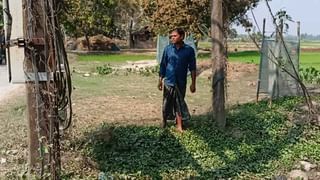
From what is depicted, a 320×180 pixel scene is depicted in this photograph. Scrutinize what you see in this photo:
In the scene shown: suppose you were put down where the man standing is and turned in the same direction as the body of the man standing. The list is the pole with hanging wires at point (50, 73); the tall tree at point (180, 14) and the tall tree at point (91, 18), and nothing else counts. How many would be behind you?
2

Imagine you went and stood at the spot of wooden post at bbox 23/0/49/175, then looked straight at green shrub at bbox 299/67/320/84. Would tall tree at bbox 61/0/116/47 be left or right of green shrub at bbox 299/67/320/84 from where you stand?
left

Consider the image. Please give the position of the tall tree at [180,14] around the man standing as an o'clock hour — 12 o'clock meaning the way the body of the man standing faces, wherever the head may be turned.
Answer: The tall tree is roughly at 6 o'clock from the man standing.

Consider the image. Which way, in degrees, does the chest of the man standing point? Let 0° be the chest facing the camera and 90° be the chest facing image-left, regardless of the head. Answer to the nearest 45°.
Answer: approximately 0°

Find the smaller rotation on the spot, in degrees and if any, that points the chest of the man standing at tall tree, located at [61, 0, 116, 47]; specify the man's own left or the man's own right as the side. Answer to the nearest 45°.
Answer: approximately 180°

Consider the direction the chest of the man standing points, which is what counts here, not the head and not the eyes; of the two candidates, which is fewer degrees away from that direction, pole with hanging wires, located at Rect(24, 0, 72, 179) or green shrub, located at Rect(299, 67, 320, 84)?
the pole with hanging wires

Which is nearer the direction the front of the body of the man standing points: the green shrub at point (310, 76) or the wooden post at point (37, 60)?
the wooden post

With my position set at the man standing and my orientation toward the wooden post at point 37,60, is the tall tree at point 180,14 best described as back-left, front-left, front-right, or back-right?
back-right

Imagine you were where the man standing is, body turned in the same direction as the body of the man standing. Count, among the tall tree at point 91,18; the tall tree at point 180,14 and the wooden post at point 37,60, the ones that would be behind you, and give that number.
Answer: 2
